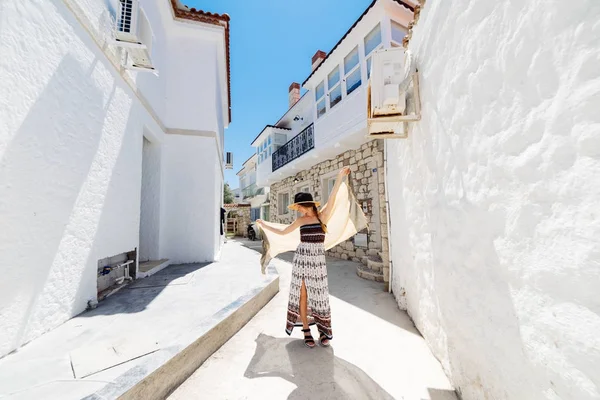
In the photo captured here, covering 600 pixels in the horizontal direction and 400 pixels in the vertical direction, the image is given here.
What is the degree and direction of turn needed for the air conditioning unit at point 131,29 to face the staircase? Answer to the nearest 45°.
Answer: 0° — it already faces it

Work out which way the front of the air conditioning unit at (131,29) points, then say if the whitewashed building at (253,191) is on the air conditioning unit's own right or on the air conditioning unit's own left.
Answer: on the air conditioning unit's own left

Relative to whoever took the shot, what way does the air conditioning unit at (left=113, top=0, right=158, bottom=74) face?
facing to the right of the viewer

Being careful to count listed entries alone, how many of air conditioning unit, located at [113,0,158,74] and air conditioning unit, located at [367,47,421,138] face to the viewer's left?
1

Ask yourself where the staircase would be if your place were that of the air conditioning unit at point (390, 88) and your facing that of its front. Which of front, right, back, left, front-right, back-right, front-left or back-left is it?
right

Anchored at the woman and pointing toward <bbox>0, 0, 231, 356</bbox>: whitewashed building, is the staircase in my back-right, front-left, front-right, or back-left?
back-right

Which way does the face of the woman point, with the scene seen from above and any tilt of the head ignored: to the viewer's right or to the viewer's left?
to the viewer's left

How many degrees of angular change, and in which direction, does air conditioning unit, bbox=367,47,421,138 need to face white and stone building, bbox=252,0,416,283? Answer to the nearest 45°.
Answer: approximately 90° to its right

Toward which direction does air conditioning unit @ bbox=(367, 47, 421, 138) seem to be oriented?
to the viewer's left
